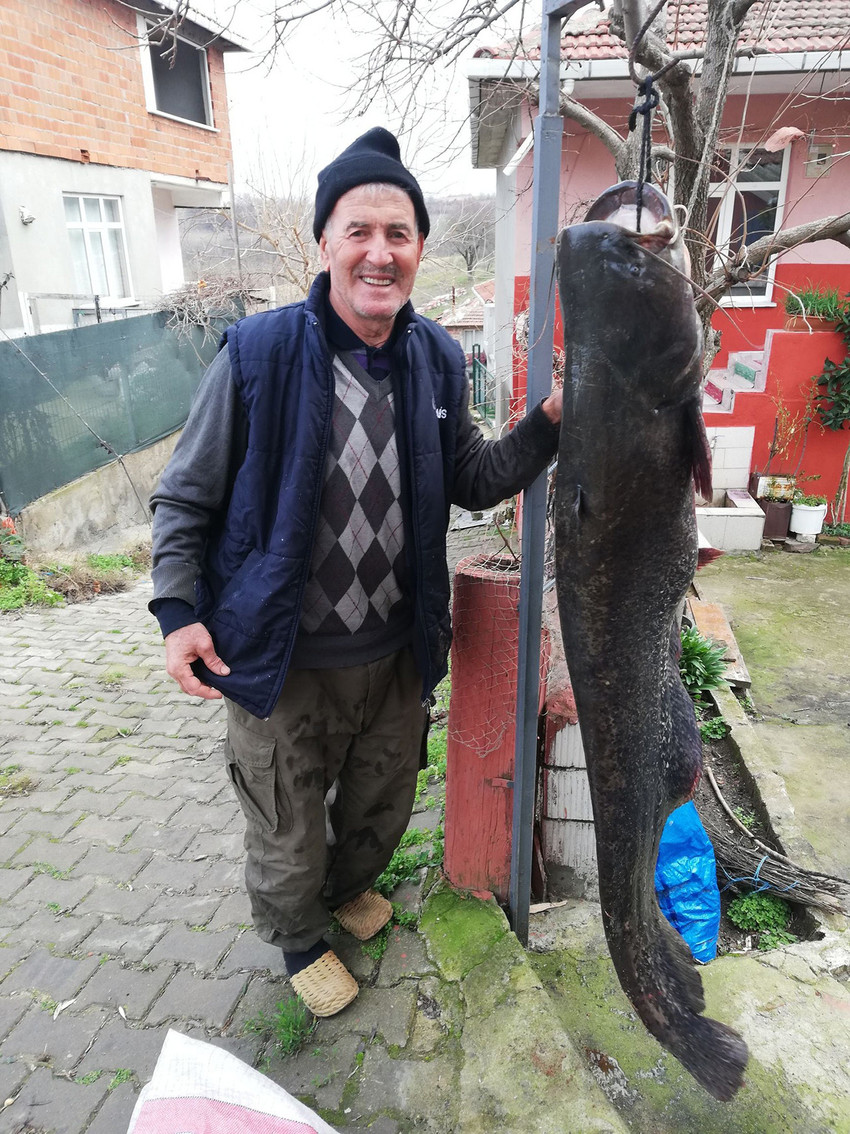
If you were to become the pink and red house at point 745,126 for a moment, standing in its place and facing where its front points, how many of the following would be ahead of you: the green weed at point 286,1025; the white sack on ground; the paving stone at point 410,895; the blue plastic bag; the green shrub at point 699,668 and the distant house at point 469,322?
5

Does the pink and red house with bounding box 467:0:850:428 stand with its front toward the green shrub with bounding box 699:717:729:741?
yes

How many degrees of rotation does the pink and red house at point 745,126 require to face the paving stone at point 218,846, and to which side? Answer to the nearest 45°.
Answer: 0° — it already faces it

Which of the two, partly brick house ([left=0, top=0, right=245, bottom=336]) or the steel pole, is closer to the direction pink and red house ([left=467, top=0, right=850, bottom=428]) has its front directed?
the steel pole

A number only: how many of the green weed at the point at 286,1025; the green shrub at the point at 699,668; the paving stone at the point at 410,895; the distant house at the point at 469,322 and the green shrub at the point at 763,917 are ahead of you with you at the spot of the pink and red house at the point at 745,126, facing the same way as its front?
4

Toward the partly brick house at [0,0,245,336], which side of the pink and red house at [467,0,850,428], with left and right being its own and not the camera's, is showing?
right

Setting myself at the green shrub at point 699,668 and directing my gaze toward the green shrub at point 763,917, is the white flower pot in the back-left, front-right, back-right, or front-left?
back-left

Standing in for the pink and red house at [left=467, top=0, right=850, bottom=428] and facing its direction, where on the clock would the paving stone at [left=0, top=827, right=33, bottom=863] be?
The paving stone is roughly at 1 o'clock from the pink and red house.

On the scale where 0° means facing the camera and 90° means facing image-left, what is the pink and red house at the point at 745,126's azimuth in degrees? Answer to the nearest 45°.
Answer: approximately 0°
